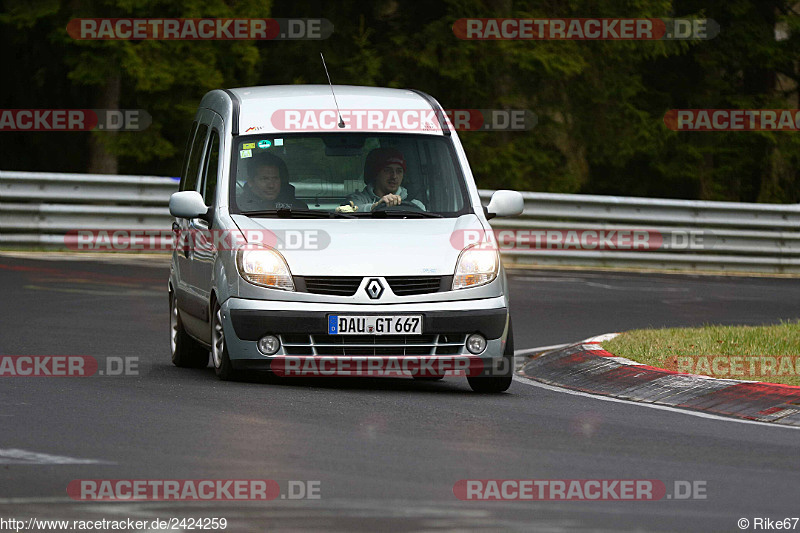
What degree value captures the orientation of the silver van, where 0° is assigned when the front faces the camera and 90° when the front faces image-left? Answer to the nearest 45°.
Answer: approximately 0°

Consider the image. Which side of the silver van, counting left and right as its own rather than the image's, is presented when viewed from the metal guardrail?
back
